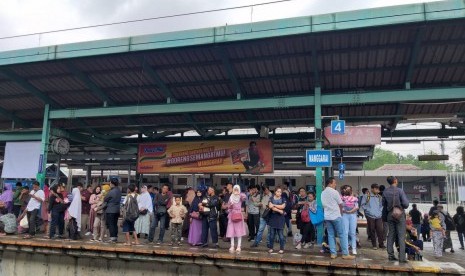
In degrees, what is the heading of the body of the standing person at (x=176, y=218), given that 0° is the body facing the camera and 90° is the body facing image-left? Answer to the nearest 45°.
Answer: approximately 0°

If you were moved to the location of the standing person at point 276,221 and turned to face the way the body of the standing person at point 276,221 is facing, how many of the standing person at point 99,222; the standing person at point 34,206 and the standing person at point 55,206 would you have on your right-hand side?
3

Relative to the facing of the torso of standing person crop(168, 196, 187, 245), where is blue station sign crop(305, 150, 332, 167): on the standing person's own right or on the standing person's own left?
on the standing person's own left

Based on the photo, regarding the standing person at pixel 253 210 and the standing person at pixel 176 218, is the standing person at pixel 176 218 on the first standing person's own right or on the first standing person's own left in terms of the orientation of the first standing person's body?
on the first standing person's own right

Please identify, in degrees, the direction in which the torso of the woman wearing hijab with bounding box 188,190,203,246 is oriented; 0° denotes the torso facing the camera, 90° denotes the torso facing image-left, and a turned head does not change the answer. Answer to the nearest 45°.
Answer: approximately 315°

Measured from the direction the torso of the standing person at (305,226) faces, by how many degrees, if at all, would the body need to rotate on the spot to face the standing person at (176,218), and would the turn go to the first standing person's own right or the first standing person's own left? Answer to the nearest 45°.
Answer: approximately 45° to the first standing person's own right

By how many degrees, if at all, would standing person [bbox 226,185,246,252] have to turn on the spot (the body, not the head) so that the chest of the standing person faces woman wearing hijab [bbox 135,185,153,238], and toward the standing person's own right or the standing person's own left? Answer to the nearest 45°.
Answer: approximately 135° to the standing person's own right
